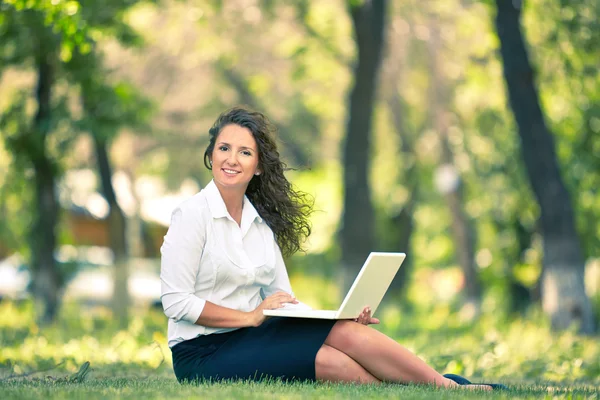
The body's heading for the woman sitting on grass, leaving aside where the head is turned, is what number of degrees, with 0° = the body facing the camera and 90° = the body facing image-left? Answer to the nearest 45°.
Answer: approximately 315°

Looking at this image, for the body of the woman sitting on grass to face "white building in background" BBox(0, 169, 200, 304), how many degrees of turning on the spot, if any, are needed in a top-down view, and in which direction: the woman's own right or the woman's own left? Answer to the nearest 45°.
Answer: approximately 135° to the woman's own left
